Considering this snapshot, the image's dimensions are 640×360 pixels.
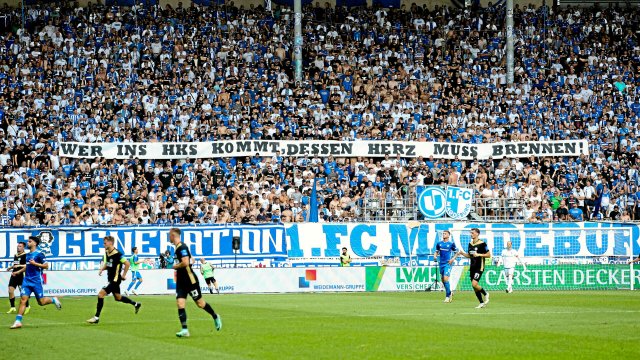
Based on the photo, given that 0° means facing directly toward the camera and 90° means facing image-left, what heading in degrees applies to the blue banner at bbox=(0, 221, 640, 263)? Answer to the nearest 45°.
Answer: approximately 0°

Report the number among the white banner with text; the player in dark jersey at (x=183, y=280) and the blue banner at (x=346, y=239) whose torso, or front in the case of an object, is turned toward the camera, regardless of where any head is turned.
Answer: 2

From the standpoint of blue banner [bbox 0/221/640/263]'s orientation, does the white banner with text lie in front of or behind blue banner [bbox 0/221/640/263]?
behind
